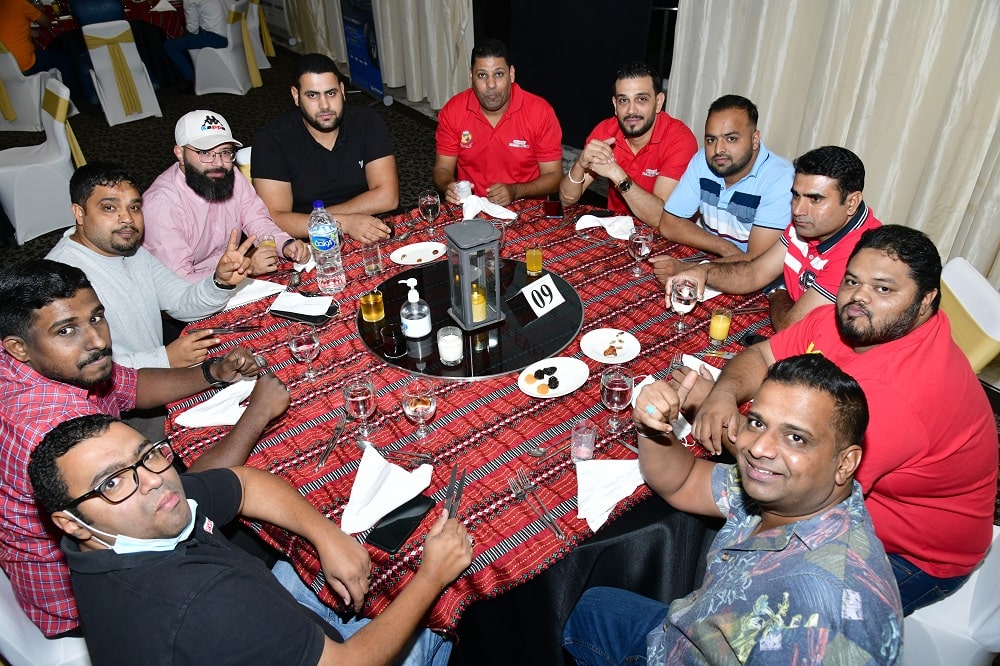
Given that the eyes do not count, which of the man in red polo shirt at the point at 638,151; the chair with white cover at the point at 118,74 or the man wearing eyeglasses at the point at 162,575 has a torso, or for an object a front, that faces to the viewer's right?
the man wearing eyeglasses

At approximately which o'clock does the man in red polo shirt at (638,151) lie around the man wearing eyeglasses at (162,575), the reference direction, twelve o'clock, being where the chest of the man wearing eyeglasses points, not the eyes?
The man in red polo shirt is roughly at 11 o'clock from the man wearing eyeglasses.

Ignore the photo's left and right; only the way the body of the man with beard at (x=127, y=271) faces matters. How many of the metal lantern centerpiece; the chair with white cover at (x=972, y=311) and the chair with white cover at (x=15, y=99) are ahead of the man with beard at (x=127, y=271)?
2

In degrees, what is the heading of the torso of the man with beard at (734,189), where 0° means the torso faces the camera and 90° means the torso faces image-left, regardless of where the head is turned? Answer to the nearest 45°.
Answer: approximately 45°

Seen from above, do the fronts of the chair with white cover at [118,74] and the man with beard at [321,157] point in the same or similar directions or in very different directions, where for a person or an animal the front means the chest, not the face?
very different directions

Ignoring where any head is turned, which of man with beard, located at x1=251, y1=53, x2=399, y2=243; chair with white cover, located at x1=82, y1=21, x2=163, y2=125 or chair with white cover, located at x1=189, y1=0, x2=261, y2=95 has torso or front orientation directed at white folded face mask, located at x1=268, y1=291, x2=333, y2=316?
the man with beard

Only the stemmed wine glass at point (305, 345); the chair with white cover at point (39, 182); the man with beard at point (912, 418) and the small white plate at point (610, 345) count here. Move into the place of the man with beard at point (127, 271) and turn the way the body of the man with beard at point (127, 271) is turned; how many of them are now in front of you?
3

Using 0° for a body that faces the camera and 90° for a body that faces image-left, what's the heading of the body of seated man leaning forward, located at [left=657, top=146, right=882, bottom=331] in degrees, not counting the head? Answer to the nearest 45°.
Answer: approximately 45°

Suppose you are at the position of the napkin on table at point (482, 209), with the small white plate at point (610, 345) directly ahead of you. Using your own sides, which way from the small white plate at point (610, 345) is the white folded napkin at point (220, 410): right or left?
right

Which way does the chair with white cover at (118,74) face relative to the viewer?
away from the camera

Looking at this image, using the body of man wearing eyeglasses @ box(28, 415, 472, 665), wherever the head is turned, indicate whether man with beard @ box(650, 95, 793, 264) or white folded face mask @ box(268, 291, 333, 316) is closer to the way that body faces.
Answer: the man with beard

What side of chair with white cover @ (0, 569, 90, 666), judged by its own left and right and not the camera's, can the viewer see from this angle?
right

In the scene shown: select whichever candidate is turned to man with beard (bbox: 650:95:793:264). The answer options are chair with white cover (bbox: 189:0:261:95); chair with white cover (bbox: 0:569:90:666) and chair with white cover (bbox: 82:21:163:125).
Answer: chair with white cover (bbox: 0:569:90:666)
